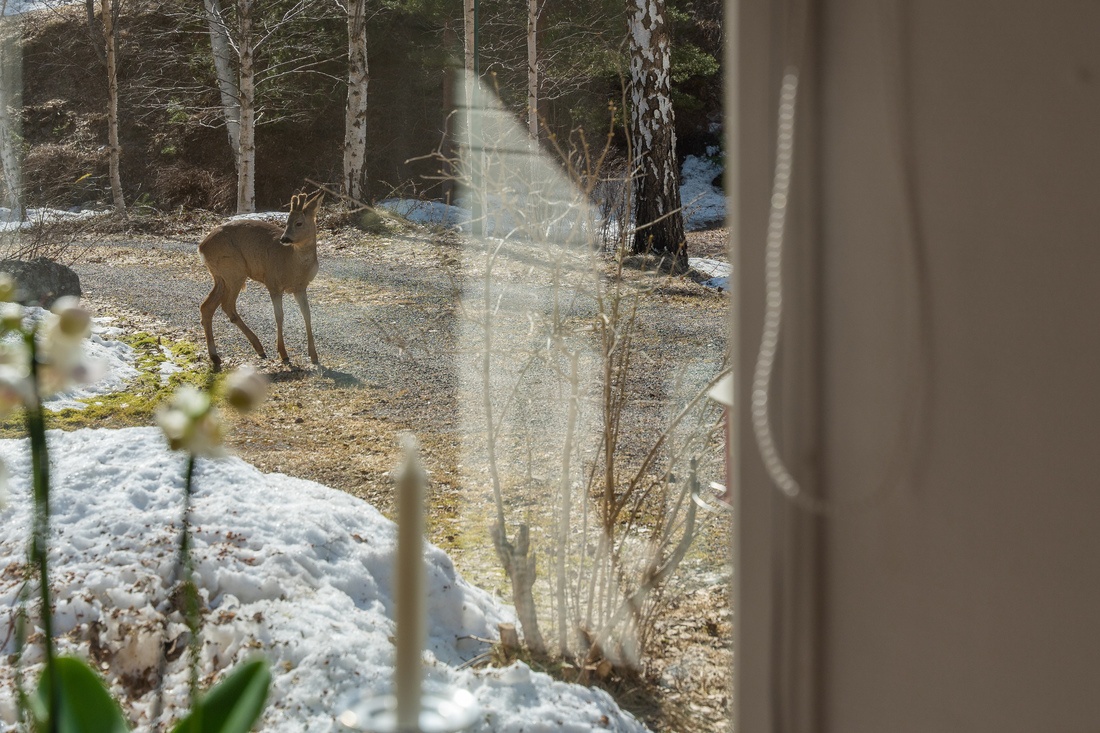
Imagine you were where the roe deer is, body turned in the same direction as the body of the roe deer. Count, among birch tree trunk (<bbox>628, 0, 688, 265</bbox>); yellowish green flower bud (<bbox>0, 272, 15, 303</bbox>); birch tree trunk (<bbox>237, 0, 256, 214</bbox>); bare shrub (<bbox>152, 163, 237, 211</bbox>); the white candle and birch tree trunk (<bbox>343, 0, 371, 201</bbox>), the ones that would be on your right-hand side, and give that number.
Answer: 2

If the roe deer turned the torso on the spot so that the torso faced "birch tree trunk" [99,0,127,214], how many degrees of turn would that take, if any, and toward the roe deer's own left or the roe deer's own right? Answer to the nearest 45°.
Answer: approximately 90° to the roe deer's own left

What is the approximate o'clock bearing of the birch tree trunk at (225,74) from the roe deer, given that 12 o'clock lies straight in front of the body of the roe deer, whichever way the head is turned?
The birch tree trunk is roughly at 9 o'clock from the roe deer.

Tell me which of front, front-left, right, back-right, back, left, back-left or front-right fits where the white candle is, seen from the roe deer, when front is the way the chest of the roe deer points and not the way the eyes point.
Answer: right

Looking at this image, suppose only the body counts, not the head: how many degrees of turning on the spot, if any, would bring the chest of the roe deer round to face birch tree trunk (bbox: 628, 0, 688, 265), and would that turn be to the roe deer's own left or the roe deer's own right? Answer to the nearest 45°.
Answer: approximately 45° to the roe deer's own left

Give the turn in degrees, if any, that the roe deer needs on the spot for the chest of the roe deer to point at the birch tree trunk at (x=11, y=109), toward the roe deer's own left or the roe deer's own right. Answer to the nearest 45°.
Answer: approximately 135° to the roe deer's own left

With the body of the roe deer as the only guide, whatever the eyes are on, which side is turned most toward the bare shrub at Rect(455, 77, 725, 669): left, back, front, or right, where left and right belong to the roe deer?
right

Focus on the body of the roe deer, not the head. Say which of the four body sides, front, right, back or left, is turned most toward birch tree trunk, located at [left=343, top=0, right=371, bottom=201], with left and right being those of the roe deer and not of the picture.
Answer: left

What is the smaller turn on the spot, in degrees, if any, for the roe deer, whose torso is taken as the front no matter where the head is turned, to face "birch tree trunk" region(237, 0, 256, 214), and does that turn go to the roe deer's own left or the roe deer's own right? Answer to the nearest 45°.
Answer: approximately 90° to the roe deer's own left

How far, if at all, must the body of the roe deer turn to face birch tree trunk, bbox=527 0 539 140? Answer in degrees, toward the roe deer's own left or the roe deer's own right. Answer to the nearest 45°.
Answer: approximately 45° to the roe deer's own left

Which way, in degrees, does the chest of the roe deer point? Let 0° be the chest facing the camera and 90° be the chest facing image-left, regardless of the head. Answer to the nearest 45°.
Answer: approximately 270°
